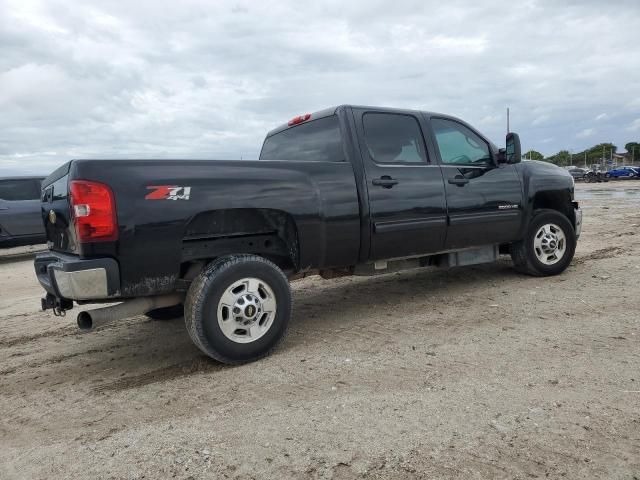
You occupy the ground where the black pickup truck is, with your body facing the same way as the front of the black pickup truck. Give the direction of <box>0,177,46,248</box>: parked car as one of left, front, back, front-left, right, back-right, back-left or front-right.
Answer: left

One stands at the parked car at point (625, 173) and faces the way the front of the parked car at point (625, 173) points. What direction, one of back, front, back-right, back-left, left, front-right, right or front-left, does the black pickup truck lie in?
left

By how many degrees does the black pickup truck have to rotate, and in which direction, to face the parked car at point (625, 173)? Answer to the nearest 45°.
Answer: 0° — it already faces it

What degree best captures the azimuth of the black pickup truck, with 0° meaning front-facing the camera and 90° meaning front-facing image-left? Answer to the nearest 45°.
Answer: approximately 225°
